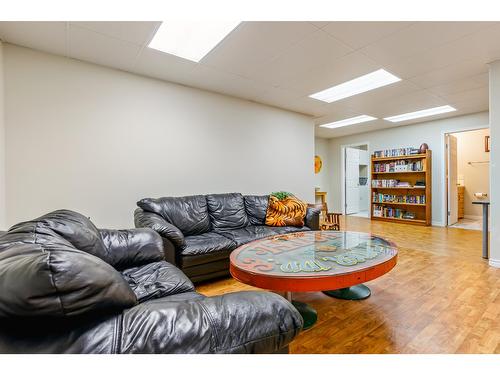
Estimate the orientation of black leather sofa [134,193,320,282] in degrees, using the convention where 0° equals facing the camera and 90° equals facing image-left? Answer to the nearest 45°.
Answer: approximately 315°

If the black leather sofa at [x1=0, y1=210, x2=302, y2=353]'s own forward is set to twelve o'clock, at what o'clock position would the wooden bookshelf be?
The wooden bookshelf is roughly at 11 o'clock from the black leather sofa.

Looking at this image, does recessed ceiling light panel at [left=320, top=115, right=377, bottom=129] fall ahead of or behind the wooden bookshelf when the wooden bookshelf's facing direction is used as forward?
ahead

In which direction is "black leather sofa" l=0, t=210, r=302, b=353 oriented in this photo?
to the viewer's right

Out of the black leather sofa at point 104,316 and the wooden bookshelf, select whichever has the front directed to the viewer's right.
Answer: the black leather sofa

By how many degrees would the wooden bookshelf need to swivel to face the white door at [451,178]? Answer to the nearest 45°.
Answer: approximately 135° to its left

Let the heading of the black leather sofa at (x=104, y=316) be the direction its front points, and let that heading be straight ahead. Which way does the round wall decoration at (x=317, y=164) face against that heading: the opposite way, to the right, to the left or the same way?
to the right

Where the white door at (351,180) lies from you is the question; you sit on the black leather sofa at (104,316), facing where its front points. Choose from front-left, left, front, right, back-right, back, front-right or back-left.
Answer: front-left

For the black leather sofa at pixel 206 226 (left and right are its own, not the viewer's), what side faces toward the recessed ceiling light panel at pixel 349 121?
left

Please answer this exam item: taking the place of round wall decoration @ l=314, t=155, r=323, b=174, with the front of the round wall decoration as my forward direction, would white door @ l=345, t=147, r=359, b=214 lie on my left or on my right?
on my left

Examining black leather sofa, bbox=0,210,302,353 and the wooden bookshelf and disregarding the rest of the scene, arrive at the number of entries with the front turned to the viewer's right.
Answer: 1

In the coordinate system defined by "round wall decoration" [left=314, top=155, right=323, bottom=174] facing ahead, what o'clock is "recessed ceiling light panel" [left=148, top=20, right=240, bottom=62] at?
The recessed ceiling light panel is roughly at 2 o'clock from the round wall decoration.
